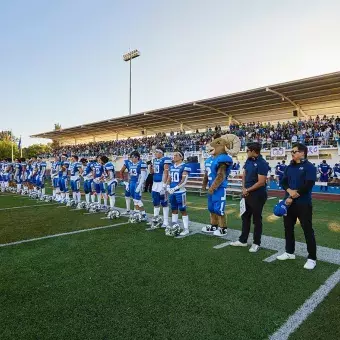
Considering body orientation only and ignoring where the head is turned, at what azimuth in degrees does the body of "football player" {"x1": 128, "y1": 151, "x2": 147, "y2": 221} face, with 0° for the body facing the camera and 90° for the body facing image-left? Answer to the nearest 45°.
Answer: approximately 45°

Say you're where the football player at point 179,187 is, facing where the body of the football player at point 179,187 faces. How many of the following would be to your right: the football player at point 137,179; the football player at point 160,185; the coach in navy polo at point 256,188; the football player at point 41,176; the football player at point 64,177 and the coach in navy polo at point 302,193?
4

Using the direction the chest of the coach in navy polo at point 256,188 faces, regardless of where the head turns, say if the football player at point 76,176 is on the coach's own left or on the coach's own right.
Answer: on the coach's own right

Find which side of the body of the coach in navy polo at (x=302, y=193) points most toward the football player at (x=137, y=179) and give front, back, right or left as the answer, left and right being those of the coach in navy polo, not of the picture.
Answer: right

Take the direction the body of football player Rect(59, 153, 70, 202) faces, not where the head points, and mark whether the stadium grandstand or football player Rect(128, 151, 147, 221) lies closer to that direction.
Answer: the football player

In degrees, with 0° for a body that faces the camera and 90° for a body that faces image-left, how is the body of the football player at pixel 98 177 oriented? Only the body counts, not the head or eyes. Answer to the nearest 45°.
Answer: approximately 45°

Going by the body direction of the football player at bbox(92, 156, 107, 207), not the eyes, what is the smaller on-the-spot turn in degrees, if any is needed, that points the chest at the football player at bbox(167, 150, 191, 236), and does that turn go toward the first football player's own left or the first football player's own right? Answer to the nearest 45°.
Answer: approximately 90° to the first football player's own left

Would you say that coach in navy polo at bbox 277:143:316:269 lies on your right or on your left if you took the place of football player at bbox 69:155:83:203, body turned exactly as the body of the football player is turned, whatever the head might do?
on your left

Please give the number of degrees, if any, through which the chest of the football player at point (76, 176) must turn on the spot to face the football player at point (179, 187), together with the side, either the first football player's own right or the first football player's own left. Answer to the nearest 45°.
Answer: approximately 45° to the first football player's own left

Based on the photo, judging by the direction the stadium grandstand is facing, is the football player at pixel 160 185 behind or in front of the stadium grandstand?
in front

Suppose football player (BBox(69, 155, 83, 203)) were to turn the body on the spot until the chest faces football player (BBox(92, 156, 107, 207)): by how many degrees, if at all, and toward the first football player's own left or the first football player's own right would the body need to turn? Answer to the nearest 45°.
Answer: approximately 90° to the first football player's own left
